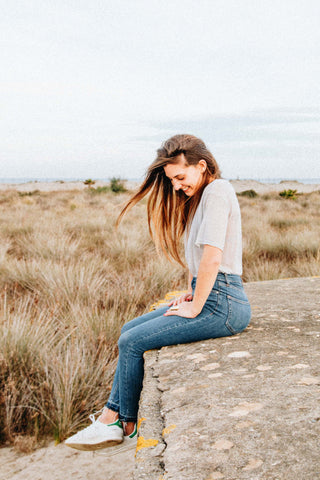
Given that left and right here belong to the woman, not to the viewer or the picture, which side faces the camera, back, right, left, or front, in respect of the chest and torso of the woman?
left

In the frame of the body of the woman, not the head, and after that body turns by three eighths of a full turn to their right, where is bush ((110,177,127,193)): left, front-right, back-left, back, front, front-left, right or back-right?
front-left
